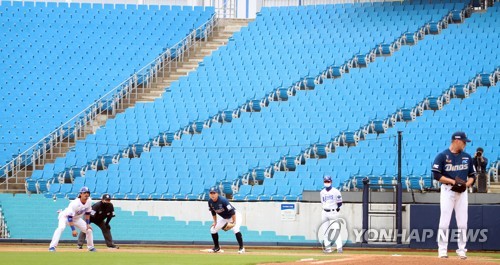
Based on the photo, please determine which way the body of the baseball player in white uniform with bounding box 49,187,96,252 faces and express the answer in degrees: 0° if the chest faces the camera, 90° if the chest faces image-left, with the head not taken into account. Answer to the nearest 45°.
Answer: approximately 315°

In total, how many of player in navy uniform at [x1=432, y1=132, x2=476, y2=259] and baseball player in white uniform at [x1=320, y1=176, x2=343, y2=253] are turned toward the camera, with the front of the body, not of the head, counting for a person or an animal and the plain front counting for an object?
2

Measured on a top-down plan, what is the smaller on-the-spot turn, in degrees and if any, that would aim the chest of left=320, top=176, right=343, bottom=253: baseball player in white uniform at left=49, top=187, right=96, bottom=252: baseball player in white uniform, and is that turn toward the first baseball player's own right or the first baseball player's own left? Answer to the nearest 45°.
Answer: approximately 90° to the first baseball player's own right

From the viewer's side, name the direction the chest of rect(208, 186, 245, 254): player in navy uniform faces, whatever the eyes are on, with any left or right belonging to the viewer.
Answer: facing the viewer and to the left of the viewer

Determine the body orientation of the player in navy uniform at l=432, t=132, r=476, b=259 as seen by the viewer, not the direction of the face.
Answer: toward the camera

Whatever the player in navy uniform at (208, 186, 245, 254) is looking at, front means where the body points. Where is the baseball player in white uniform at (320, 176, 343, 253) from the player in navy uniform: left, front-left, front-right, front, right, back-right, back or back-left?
back-left

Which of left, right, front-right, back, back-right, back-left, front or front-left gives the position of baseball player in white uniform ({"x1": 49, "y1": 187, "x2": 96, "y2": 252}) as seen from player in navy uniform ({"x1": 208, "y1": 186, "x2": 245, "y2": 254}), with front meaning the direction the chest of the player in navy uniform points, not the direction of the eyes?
front-right

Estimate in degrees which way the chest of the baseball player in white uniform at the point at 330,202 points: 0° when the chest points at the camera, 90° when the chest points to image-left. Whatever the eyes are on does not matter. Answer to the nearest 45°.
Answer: approximately 0°
